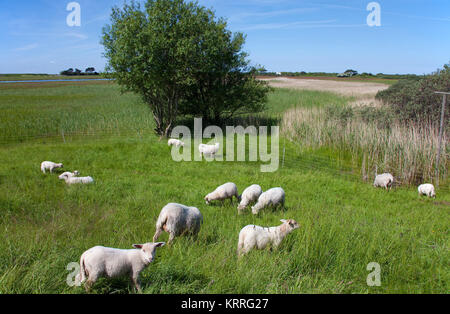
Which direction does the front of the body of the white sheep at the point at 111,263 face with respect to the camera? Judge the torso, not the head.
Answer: to the viewer's right

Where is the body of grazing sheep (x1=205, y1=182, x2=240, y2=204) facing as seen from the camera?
to the viewer's left

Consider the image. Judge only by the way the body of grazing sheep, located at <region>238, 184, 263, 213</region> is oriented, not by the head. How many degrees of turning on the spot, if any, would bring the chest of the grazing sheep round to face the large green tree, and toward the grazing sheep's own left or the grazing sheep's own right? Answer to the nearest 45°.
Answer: approximately 135° to the grazing sheep's own right

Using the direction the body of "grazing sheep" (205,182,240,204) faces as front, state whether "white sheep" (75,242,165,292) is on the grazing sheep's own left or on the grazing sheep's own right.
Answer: on the grazing sheep's own left

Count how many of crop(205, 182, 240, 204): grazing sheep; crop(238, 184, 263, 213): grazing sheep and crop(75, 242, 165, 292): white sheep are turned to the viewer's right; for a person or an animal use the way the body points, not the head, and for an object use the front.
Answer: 1

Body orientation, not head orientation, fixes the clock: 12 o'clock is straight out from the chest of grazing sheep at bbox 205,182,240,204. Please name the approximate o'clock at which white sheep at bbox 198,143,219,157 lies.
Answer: The white sheep is roughly at 3 o'clock from the grazing sheep.
